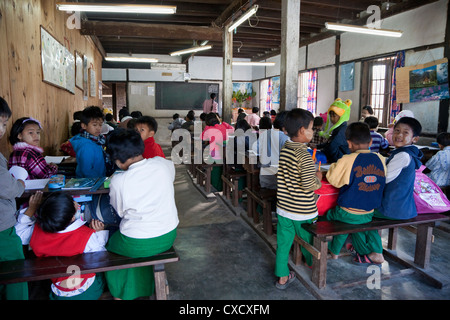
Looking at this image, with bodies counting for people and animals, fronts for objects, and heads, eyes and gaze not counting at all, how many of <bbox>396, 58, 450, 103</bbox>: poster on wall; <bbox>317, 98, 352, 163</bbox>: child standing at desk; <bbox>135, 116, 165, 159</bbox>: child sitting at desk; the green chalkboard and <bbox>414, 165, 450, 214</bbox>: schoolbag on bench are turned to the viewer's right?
0

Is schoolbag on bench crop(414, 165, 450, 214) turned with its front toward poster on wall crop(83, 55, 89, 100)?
no

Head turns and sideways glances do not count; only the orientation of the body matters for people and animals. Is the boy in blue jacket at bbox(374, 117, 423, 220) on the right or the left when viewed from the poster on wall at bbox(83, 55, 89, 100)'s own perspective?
on its right

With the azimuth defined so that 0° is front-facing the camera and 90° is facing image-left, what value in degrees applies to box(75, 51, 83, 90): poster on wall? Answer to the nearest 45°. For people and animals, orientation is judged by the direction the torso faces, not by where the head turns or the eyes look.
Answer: approximately 270°

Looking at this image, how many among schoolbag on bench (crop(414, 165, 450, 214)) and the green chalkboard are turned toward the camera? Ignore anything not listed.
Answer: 2

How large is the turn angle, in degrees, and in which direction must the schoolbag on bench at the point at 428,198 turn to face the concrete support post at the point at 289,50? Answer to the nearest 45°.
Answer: approximately 135° to its right

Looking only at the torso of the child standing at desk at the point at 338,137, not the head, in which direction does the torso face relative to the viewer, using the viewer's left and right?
facing the viewer and to the left of the viewer

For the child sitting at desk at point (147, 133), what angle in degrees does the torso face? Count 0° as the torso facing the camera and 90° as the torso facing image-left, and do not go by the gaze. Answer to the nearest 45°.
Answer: approximately 45°

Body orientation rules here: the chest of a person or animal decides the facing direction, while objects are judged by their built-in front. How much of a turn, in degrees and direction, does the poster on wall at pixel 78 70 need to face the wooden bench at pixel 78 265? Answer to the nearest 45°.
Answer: approximately 90° to its right

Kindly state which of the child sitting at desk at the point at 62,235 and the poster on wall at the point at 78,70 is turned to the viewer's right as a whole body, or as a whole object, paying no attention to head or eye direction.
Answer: the poster on wall

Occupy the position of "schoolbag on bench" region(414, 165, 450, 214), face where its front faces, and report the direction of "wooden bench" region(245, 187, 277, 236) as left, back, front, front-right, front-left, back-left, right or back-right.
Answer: right

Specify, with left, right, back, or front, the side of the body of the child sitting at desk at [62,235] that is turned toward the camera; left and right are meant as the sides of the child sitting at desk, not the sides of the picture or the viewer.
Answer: back

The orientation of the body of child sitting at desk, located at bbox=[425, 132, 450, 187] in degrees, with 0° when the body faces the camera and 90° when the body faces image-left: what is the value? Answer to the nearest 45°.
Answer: approximately 135°

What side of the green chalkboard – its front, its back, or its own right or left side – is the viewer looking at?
front
